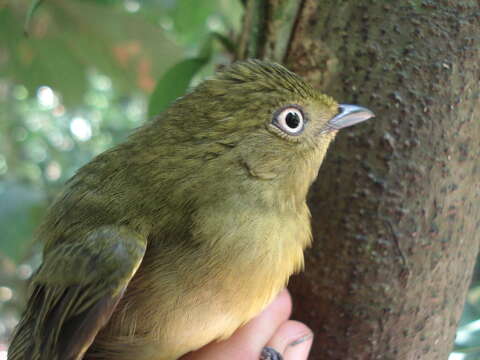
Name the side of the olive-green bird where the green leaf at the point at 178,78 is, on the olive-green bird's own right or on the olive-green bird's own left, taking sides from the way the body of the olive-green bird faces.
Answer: on the olive-green bird's own left

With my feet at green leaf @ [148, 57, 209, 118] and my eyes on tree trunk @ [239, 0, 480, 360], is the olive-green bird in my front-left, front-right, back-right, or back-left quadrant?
front-right

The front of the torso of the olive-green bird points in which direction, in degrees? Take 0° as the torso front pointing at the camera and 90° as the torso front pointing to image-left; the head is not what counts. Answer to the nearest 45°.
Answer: approximately 270°

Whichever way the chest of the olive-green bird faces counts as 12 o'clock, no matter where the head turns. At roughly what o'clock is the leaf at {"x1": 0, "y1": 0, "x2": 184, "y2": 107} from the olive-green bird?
The leaf is roughly at 8 o'clock from the olive-green bird.
